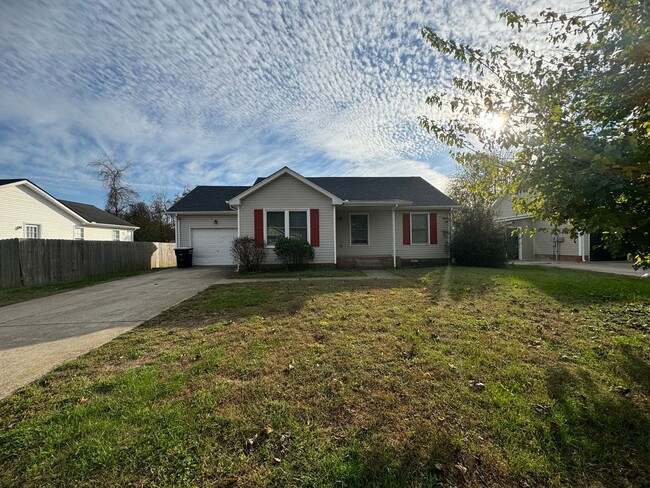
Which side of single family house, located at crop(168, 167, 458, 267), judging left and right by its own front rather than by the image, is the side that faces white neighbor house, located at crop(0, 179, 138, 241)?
right

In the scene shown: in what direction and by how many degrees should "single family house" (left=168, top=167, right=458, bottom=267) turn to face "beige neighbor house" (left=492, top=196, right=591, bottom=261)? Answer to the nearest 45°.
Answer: approximately 90° to its left

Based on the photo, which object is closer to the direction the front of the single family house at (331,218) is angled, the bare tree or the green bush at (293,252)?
the green bush

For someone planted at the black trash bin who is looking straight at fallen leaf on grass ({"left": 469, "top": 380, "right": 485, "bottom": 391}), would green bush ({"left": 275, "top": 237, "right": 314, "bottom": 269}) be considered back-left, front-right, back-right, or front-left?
front-left

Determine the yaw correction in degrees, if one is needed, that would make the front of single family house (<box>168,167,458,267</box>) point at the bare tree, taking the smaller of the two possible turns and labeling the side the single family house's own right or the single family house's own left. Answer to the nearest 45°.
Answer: approximately 135° to the single family house's own right

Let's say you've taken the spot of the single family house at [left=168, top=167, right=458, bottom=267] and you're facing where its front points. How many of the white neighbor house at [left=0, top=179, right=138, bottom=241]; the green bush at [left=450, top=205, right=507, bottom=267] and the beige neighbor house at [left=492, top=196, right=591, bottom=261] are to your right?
1

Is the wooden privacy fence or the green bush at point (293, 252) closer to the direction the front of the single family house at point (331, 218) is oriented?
the green bush

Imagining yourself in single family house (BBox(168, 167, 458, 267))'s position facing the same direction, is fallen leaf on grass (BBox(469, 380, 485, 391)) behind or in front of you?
in front

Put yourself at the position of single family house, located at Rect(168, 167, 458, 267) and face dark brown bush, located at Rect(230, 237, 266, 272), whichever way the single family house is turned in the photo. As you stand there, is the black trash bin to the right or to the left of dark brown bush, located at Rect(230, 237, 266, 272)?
right

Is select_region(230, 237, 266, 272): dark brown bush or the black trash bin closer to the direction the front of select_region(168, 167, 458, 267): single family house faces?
the dark brown bush

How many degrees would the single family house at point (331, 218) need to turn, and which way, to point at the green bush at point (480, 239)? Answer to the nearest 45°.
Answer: approximately 90° to its left

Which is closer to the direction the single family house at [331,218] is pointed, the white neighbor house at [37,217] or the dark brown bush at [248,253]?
the dark brown bush

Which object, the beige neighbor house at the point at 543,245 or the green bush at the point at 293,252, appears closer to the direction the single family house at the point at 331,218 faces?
the green bush

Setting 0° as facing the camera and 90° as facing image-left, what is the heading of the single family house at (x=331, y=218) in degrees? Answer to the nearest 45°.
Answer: approximately 0°

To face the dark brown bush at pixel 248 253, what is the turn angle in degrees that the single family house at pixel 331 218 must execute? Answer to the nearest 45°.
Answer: approximately 45° to its right

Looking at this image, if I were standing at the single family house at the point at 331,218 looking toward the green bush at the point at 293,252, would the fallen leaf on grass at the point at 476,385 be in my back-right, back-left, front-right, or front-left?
front-left

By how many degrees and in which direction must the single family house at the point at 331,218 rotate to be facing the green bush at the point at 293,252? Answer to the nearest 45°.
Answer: approximately 45° to its right
